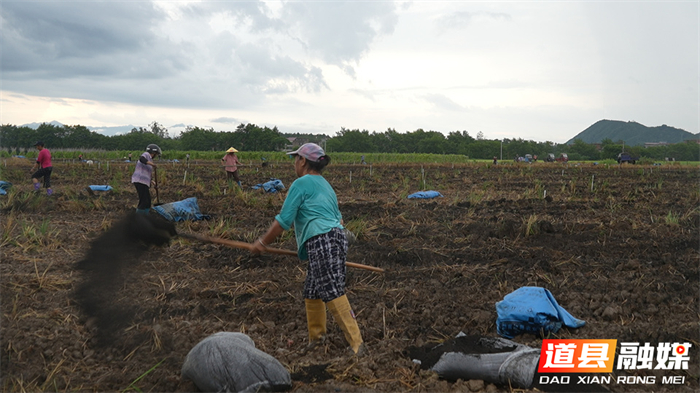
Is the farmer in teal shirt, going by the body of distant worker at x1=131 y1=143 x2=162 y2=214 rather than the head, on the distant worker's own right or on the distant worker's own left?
on the distant worker's own right

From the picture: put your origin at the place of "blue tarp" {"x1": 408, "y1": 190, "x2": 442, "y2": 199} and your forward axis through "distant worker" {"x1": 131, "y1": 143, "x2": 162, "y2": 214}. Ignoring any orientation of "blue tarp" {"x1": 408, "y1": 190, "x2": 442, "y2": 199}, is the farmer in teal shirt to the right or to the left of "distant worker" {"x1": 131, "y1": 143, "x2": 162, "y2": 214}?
left

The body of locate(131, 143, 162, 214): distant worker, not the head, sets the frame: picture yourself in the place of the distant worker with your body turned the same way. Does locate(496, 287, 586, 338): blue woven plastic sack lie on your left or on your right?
on your right

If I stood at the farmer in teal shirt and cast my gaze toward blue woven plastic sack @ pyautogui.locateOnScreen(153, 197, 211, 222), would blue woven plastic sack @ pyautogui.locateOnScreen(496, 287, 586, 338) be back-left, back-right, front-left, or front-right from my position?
back-right

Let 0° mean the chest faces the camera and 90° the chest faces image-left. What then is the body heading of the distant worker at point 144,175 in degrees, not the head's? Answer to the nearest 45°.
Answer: approximately 270°

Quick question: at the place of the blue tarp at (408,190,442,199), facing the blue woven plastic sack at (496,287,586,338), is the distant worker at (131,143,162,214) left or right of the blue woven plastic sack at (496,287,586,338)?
right

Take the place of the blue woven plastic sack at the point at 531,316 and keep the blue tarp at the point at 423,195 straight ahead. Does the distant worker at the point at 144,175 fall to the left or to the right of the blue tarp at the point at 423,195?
left
